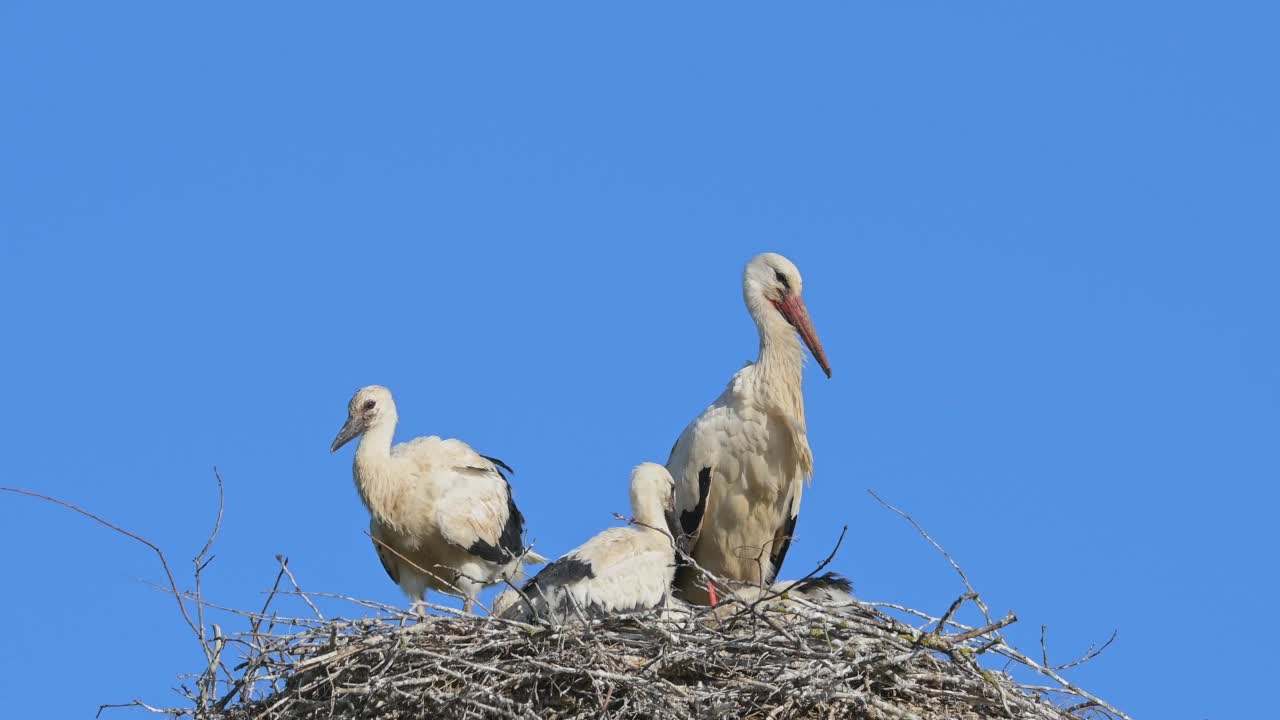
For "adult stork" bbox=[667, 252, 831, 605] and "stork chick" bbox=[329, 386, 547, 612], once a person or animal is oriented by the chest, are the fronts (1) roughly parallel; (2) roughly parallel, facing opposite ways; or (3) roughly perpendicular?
roughly perpendicular

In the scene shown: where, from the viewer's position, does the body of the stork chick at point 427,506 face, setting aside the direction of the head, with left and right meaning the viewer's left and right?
facing the viewer and to the left of the viewer

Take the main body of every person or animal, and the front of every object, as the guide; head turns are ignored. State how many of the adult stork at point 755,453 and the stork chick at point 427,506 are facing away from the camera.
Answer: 0
